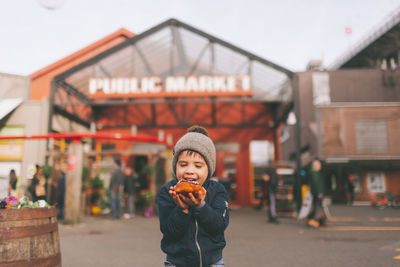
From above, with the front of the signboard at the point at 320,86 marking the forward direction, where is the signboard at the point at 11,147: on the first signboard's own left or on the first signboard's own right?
on the first signboard's own right

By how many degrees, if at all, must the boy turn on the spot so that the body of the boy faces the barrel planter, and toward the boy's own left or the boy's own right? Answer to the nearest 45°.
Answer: approximately 135° to the boy's own right

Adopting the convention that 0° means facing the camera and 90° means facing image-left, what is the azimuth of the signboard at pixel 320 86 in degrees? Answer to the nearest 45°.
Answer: approximately 0°
